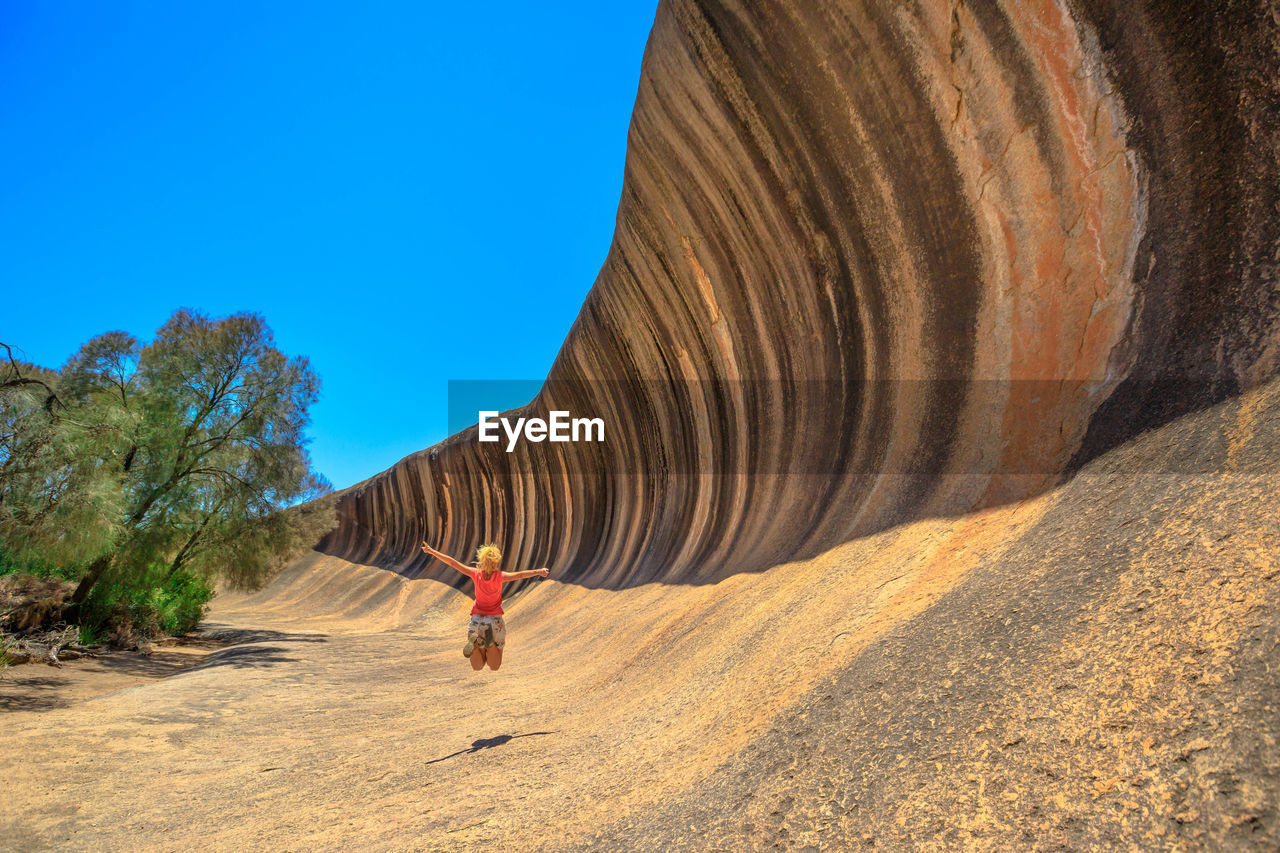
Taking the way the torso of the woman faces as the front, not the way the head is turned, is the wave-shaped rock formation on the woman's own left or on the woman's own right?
on the woman's own right

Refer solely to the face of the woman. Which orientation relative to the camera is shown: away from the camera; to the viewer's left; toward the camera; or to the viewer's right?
away from the camera

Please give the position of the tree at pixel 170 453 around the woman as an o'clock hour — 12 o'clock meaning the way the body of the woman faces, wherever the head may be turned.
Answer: The tree is roughly at 11 o'clock from the woman.

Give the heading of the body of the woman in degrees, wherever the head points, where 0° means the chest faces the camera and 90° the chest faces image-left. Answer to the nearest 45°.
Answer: approximately 180°

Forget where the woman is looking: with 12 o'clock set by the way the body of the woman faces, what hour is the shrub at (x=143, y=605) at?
The shrub is roughly at 11 o'clock from the woman.
